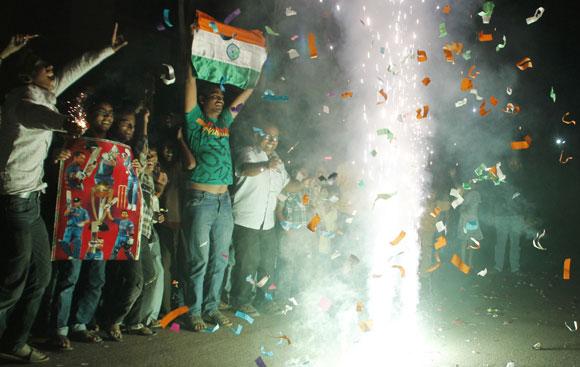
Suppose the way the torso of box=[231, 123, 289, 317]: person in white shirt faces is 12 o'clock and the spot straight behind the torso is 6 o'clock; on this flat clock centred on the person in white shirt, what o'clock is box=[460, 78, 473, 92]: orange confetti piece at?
The orange confetti piece is roughly at 9 o'clock from the person in white shirt.

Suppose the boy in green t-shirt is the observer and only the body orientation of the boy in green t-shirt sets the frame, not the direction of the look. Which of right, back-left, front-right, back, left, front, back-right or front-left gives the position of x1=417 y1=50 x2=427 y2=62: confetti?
left

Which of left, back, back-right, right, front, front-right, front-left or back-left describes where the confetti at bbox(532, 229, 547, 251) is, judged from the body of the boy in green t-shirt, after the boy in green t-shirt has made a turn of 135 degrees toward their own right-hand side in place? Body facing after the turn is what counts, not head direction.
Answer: back-right

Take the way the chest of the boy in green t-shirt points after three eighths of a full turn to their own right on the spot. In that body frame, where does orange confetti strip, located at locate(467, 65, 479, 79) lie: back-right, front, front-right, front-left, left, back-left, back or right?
back-right

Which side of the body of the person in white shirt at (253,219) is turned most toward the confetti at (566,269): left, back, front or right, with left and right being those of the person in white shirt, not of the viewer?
left

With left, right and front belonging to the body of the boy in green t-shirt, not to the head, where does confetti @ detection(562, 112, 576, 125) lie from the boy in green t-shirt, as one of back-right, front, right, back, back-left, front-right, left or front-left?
left

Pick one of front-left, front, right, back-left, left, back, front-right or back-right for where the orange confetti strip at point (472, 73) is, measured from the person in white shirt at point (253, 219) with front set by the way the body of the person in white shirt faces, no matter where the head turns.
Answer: left

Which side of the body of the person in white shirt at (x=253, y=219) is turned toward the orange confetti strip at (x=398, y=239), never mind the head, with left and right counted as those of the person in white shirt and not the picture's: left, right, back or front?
left

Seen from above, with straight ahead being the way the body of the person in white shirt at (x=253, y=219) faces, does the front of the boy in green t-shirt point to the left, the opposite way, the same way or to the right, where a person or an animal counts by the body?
the same way

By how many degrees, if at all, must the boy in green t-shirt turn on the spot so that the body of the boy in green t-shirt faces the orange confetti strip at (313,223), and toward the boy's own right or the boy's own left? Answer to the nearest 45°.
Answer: approximately 90° to the boy's own left

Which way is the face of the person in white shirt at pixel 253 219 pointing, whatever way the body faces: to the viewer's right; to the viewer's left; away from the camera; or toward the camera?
toward the camera

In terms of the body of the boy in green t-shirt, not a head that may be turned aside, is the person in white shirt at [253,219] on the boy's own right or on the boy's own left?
on the boy's own left

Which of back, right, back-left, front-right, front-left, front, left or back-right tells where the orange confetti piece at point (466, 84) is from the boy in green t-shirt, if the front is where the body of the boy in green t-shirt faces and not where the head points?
left

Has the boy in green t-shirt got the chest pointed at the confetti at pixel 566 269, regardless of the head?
no

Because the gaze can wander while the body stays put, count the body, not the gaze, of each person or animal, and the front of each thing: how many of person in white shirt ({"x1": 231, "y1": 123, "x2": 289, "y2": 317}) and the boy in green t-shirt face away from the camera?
0

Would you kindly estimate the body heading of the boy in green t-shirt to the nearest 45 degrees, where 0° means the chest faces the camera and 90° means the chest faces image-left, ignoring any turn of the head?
approximately 315°

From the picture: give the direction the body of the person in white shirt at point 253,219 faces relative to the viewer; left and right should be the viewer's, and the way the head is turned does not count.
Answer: facing the viewer and to the right of the viewer
